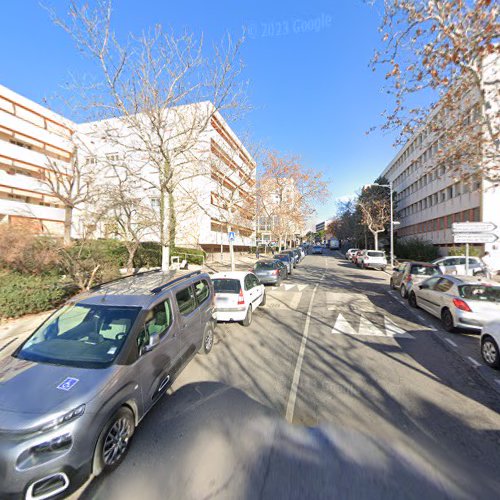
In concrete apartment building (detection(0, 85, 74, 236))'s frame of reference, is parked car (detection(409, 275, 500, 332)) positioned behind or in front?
in front

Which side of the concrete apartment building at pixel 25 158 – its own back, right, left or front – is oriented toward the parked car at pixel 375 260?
front

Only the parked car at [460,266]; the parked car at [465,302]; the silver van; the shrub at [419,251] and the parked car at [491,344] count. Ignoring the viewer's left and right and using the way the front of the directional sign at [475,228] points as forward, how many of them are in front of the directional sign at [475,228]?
3

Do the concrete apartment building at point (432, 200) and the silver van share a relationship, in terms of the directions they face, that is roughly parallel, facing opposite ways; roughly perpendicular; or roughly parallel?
roughly perpendicular

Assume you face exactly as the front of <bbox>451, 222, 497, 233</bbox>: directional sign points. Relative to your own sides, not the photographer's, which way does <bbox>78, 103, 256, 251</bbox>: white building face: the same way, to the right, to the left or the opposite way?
to the left

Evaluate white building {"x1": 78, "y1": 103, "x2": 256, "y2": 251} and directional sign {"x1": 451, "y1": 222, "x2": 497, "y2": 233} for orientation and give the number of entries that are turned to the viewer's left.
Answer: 0

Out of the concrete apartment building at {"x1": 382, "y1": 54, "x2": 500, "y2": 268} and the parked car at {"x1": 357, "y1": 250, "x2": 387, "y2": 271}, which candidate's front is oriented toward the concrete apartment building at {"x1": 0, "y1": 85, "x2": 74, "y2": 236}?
the concrete apartment building at {"x1": 382, "y1": 54, "x2": 500, "y2": 268}

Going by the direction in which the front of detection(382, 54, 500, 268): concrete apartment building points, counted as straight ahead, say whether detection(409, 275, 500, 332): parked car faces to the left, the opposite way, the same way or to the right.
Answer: to the right

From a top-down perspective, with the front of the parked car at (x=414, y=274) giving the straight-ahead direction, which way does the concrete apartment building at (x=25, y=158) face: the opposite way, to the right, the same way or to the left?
to the right

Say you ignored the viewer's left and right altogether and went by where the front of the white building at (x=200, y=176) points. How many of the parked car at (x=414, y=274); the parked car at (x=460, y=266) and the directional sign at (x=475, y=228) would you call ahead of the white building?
3

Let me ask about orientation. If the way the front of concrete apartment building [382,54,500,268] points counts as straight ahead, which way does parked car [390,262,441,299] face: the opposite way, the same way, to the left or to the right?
to the right

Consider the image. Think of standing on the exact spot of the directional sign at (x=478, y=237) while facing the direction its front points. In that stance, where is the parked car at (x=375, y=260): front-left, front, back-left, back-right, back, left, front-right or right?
back-right

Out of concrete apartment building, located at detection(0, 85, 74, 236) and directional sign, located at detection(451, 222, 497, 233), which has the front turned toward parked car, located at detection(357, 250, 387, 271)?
the concrete apartment building

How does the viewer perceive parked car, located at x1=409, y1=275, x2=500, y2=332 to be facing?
facing away from the viewer and to the left of the viewer

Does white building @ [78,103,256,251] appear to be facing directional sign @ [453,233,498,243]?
yes

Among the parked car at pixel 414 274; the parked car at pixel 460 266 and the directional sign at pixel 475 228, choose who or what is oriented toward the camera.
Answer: the directional sign
